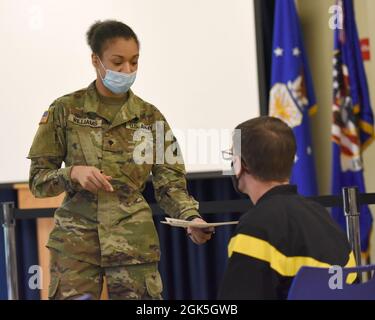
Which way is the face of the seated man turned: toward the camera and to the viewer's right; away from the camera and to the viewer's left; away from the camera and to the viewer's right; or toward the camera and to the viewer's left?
away from the camera and to the viewer's left

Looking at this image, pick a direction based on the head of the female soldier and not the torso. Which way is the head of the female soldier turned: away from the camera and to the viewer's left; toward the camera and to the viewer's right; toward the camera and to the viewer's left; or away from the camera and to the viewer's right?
toward the camera and to the viewer's right

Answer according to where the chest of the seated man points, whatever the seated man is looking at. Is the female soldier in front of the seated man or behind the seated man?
in front

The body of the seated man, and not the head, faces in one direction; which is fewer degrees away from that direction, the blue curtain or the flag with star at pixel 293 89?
the blue curtain

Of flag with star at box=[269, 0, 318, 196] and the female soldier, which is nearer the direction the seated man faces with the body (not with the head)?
the female soldier

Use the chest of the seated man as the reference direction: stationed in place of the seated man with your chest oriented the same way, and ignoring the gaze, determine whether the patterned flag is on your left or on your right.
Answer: on your right

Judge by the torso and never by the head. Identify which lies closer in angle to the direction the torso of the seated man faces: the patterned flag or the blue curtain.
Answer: the blue curtain

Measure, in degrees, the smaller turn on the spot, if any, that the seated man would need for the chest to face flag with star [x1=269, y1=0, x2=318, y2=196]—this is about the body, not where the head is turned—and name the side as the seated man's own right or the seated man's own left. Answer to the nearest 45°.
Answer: approximately 45° to the seated man's own right

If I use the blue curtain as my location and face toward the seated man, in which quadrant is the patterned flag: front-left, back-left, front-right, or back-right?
front-left

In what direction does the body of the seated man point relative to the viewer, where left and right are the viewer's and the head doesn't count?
facing away from the viewer and to the left of the viewer

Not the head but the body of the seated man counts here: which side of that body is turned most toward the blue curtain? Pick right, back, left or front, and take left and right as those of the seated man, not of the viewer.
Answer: front
